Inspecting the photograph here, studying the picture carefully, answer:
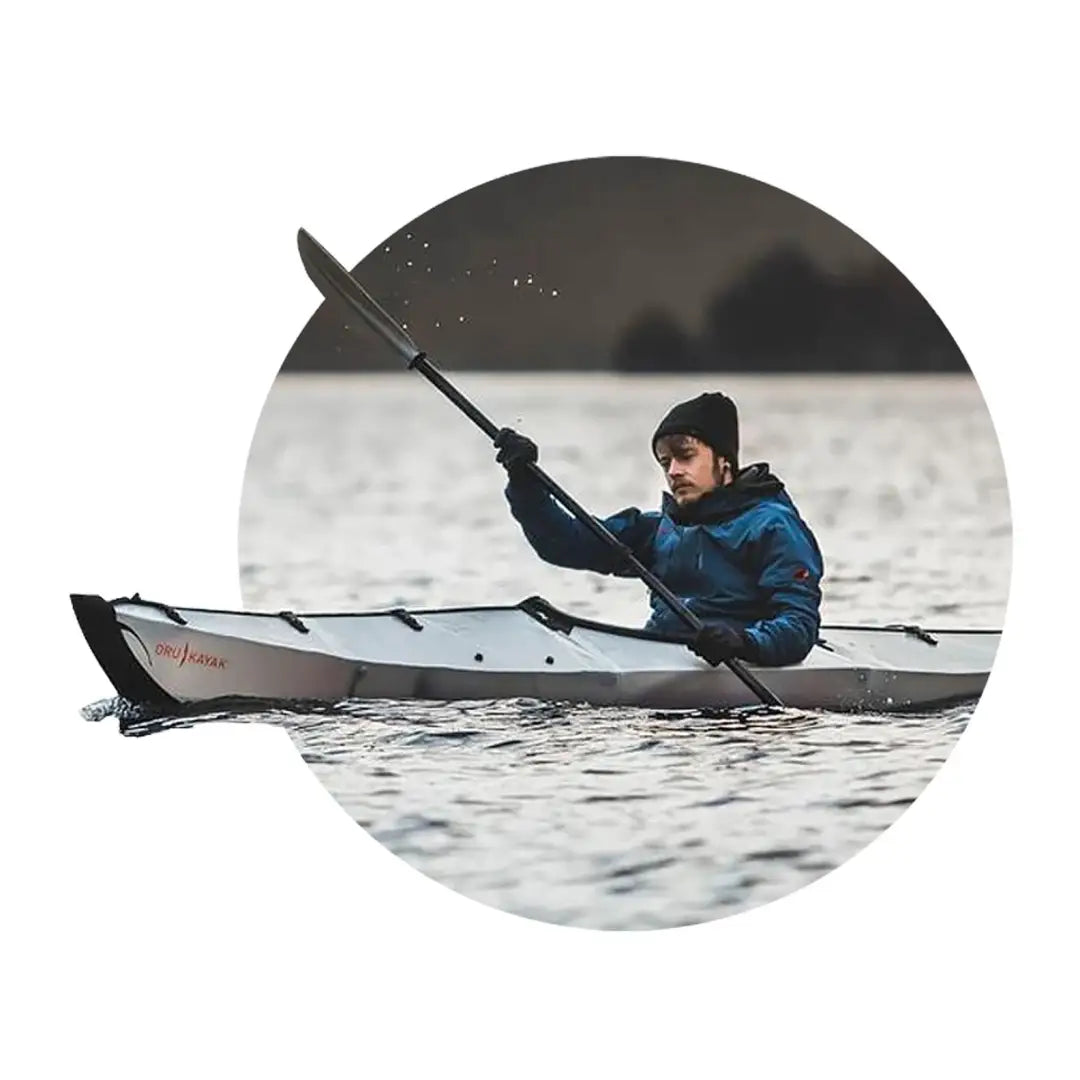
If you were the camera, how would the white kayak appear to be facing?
facing to the left of the viewer

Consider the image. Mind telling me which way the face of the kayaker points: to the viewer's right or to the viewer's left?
to the viewer's left

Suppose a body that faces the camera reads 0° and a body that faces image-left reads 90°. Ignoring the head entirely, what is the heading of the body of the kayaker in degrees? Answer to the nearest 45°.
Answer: approximately 45°
